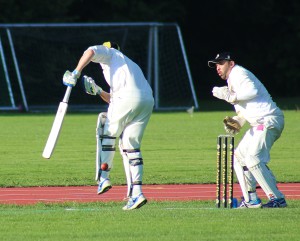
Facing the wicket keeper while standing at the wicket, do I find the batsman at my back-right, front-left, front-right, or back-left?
back-left

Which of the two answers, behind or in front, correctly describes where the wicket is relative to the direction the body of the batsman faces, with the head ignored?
behind

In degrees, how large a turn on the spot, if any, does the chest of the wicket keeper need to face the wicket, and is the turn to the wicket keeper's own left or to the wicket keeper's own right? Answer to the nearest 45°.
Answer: approximately 45° to the wicket keeper's own left

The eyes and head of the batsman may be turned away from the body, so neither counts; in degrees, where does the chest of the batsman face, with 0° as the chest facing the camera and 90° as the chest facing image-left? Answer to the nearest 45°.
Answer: approximately 135°

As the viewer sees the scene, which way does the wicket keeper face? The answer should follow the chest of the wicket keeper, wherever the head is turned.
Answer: to the viewer's left
